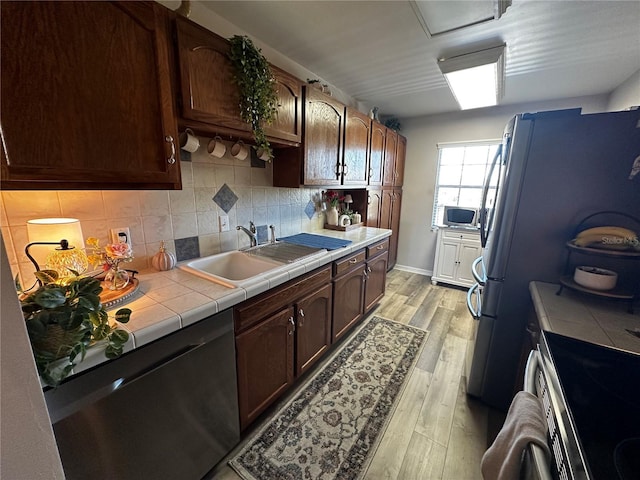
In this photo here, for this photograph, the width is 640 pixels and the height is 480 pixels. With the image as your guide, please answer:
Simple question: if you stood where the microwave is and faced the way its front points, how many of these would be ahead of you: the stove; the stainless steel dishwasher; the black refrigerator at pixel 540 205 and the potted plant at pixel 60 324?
4

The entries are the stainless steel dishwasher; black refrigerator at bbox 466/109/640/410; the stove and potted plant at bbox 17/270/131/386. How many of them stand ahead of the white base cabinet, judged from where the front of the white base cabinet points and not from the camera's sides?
4

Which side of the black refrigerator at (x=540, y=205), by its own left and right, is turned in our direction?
left

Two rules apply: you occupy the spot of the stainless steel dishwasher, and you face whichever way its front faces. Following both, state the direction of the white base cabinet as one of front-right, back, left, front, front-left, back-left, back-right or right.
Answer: front-left

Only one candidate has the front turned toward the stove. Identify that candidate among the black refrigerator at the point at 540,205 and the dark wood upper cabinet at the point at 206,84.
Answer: the dark wood upper cabinet

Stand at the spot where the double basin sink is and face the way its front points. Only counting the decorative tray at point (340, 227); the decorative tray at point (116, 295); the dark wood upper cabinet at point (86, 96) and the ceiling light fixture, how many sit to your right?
2

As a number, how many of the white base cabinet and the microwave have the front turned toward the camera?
2

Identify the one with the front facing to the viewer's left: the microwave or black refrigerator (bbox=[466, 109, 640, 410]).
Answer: the black refrigerator

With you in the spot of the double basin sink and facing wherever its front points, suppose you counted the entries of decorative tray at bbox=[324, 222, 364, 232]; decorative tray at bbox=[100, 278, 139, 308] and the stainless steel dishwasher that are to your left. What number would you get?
1

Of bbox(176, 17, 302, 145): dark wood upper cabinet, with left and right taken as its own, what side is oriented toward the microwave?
left

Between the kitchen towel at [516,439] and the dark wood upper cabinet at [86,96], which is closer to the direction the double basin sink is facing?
the kitchen towel

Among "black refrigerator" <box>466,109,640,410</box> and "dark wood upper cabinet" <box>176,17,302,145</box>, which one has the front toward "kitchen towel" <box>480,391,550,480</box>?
the dark wood upper cabinet
